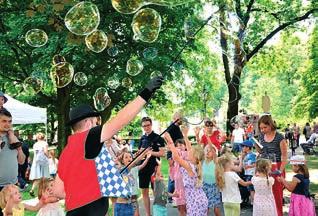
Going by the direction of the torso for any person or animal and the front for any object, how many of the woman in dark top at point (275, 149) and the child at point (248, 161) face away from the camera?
0

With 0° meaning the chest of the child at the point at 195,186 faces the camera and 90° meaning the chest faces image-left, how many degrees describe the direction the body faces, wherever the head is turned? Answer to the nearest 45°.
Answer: approximately 135°

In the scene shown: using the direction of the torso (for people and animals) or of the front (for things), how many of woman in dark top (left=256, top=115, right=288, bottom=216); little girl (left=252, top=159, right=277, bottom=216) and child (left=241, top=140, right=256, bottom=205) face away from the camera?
1

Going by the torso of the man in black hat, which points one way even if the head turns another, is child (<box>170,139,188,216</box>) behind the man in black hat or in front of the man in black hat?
in front

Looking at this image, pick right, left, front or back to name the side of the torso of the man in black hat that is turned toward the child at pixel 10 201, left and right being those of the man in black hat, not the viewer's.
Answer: left

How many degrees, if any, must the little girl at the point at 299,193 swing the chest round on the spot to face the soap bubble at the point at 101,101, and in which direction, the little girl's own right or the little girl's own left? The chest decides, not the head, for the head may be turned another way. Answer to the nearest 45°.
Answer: approximately 45° to the little girl's own left

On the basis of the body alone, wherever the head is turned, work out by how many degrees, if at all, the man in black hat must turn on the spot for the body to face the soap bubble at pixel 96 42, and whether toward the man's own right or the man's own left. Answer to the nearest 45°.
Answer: approximately 45° to the man's own left

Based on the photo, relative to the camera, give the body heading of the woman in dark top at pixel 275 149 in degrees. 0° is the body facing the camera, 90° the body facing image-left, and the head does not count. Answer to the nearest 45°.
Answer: approximately 45°

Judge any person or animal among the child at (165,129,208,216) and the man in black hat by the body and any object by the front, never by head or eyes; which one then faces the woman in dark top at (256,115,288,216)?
the man in black hat

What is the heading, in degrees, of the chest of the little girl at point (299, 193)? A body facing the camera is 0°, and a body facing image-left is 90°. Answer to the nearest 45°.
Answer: approximately 135°
